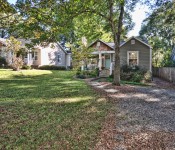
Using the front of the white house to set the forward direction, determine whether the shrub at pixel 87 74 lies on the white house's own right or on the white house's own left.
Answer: on the white house's own left

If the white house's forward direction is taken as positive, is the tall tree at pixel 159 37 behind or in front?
behind

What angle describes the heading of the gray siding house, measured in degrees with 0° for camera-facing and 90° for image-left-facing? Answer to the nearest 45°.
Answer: approximately 0°

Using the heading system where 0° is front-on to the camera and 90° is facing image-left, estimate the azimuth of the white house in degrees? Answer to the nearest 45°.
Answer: approximately 45°

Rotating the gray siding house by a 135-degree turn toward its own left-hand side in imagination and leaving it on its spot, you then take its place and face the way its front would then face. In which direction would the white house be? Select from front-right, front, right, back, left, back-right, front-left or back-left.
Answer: left

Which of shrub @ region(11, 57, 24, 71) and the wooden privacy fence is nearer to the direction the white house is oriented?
the shrub

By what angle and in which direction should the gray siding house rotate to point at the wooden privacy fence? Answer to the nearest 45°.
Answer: approximately 45° to its left

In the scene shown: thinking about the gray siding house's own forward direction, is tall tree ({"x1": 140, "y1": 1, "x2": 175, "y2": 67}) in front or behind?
behind
